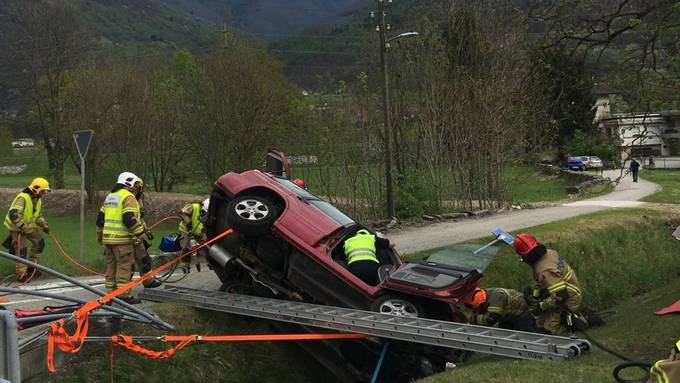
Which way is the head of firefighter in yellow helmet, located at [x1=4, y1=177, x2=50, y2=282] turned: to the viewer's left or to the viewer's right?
to the viewer's right

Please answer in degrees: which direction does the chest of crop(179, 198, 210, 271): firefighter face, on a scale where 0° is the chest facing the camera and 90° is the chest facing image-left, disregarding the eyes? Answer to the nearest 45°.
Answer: approximately 270°

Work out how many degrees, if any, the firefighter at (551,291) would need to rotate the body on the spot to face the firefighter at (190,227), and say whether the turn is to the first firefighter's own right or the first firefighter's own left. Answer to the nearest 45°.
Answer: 0° — they already face them

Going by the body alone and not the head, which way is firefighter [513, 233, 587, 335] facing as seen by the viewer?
to the viewer's left

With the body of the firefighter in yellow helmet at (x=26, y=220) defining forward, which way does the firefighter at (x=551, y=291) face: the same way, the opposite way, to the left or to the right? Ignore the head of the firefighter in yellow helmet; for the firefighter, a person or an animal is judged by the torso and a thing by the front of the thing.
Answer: the opposite way

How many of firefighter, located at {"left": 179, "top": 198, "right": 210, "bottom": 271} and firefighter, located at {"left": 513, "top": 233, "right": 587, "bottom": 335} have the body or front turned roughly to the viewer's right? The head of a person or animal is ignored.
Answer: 1
